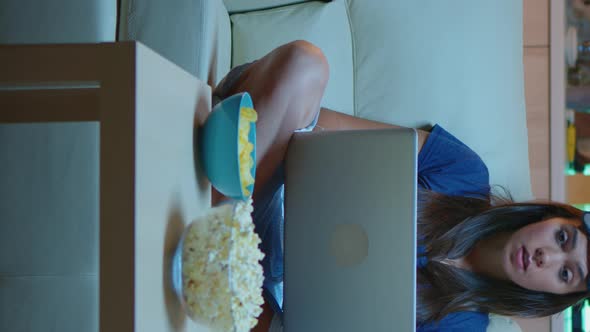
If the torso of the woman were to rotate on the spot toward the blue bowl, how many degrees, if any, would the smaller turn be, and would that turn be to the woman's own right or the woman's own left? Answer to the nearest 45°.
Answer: approximately 45° to the woman's own right

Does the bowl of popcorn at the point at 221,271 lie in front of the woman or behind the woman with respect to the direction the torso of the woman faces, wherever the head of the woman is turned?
in front

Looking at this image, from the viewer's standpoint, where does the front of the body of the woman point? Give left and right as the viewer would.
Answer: facing the viewer
